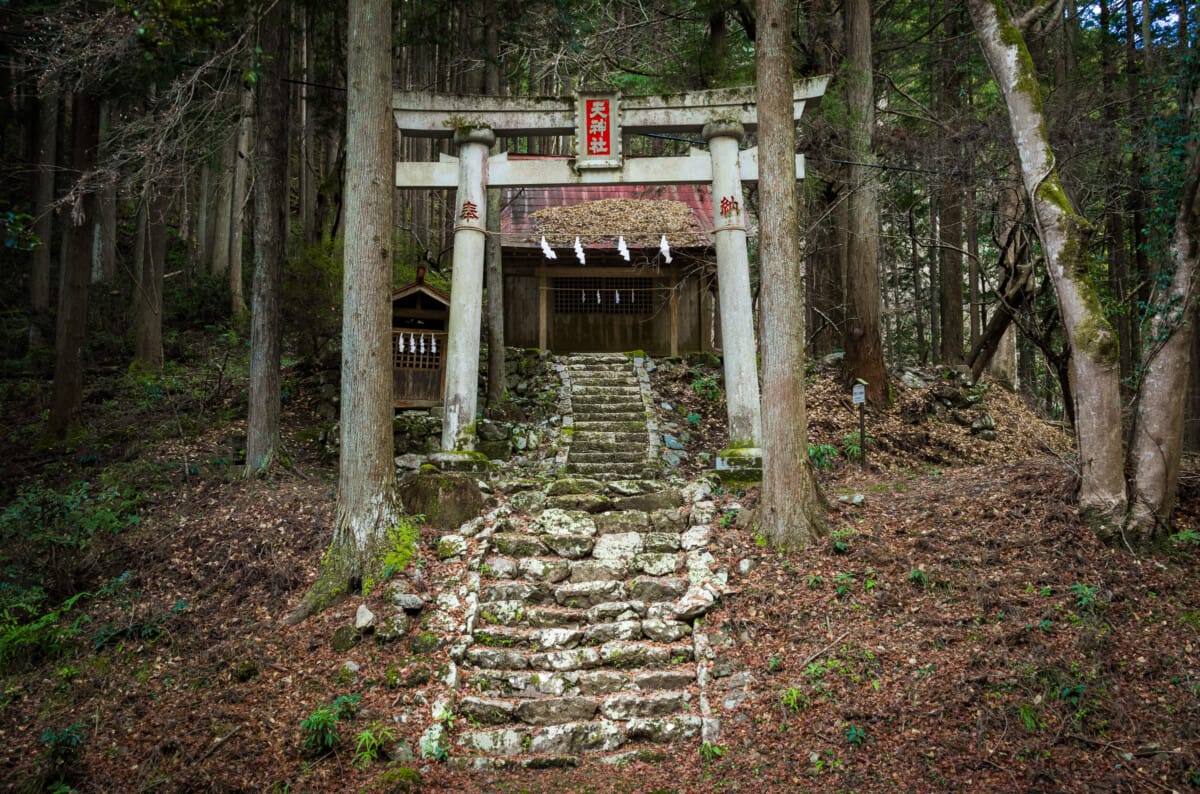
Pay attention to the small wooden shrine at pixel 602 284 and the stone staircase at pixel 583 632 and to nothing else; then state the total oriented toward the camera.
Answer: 2

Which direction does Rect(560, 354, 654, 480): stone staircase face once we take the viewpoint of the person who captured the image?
facing the viewer

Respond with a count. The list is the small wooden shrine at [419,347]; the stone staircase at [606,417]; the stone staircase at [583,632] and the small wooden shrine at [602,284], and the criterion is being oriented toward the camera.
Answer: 4

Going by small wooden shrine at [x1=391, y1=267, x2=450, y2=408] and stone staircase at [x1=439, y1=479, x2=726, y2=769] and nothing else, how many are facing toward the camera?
2

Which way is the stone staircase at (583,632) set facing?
toward the camera

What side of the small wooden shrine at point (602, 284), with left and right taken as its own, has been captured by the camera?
front

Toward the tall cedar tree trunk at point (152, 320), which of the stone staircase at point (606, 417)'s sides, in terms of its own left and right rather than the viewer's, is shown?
right

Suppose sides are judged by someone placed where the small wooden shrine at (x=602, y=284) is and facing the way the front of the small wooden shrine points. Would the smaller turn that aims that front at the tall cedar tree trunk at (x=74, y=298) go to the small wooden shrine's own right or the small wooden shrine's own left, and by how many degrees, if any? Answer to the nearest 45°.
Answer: approximately 45° to the small wooden shrine's own right

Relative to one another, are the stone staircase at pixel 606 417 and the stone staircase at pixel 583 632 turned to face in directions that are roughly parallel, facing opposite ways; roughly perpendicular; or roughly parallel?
roughly parallel

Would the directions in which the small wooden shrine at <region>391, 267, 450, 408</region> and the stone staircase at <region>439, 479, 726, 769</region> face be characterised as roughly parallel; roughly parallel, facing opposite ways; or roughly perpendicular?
roughly parallel

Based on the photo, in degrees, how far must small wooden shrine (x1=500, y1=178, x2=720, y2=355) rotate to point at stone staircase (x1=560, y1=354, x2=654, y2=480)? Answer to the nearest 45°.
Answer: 0° — it already faces it

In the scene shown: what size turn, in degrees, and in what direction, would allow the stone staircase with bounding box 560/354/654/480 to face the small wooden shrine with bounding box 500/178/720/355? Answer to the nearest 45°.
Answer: approximately 180°
